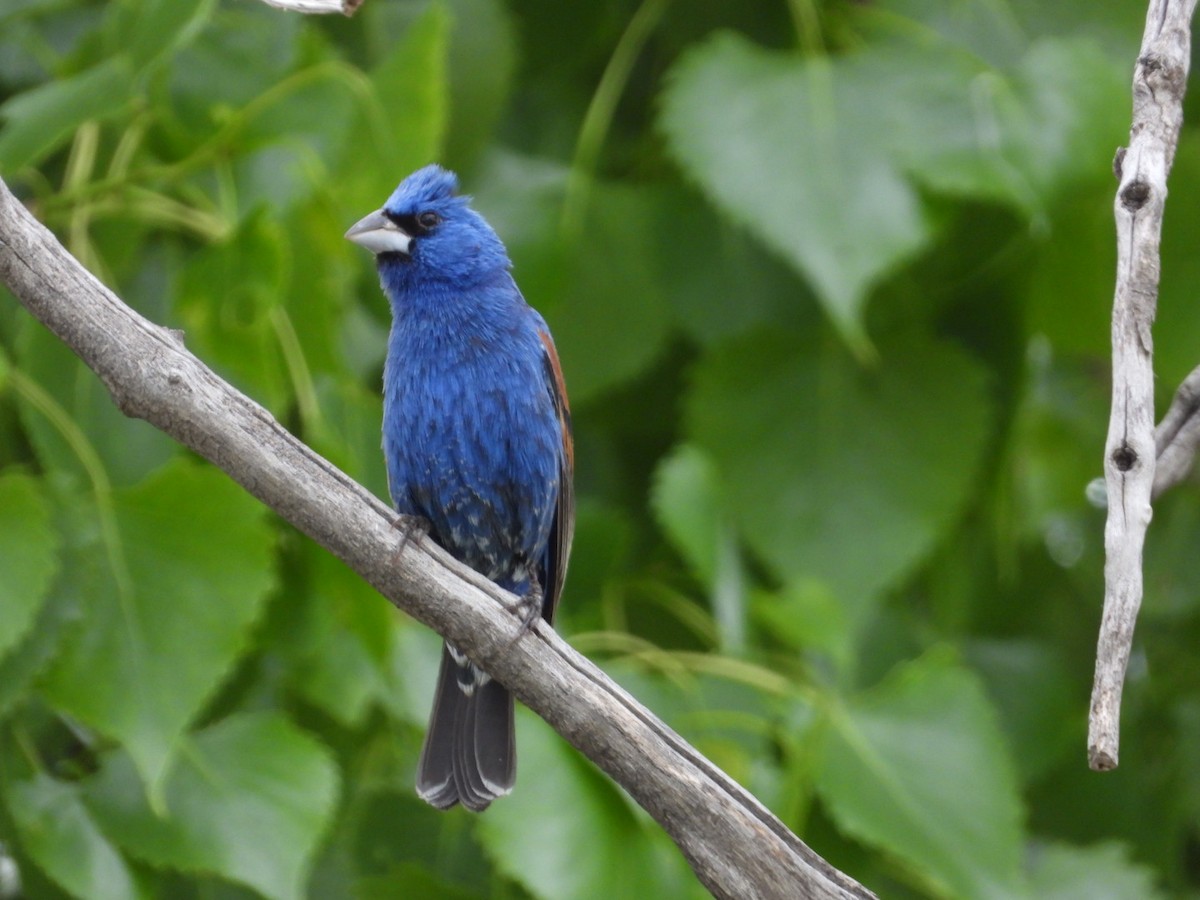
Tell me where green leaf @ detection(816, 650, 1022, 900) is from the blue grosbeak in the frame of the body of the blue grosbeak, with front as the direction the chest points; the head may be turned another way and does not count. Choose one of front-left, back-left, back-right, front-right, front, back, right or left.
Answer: back-left

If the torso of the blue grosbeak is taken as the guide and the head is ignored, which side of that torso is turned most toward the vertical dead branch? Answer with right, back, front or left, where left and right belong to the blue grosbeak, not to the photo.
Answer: left

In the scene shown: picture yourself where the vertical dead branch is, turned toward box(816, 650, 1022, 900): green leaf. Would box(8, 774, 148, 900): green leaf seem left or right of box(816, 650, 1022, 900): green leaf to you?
left

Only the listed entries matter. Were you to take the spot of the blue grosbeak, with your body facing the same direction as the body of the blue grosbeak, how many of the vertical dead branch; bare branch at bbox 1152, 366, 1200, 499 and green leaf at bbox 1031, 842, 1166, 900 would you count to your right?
0

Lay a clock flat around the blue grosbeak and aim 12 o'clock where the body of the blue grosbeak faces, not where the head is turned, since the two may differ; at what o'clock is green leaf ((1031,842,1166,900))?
The green leaf is roughly at 7 o'clock from the blue grosbeak.

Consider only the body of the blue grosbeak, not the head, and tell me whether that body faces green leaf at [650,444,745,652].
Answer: no

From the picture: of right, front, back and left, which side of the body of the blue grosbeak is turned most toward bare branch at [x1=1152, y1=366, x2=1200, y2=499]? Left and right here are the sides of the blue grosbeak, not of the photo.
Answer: left

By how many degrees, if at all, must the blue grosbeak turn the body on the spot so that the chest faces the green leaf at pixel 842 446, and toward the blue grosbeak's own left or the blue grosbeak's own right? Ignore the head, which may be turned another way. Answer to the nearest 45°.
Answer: approximately 135° to the blue grosbeak's own left

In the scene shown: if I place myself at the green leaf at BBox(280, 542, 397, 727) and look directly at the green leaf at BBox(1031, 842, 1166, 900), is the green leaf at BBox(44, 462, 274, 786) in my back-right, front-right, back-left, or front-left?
back-right

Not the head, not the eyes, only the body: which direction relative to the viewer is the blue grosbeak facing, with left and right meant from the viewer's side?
facing the viewer and to the left of the viewer
